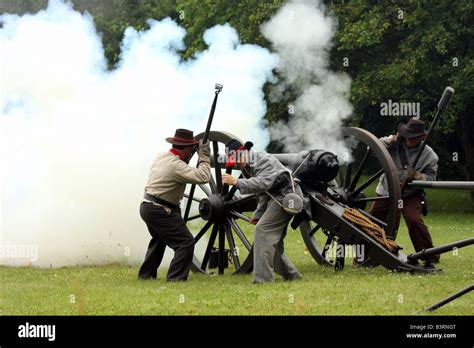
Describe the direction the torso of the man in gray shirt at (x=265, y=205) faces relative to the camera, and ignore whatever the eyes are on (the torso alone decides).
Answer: to the viewer's left

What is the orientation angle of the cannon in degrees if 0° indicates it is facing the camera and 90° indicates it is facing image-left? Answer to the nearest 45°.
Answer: approximately 135°

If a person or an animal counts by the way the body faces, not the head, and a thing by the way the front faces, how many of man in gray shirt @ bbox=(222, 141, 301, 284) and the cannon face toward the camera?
0

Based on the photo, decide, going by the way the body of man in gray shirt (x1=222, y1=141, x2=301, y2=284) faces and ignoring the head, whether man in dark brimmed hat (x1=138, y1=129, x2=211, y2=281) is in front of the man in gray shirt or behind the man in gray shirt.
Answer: in front

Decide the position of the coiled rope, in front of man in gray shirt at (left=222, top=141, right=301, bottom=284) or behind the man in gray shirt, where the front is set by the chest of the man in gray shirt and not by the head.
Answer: behind

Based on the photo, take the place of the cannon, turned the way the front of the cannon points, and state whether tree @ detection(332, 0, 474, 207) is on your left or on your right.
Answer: on your right

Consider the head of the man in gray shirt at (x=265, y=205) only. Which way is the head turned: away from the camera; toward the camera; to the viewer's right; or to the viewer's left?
to the viewer's left
